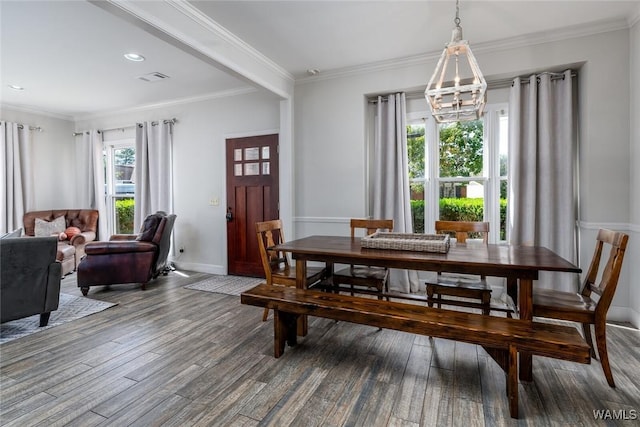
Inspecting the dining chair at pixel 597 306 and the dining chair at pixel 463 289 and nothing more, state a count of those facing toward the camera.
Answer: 1

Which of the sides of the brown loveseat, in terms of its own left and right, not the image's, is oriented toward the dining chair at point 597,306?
left

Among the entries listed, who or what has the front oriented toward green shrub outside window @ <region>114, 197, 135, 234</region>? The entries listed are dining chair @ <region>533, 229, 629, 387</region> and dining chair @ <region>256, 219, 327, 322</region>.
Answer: dining chair @ <region>533, 229, 629, 387</region>

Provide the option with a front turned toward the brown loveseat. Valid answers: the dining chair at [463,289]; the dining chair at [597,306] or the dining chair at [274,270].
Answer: the dining chair at [597,306]

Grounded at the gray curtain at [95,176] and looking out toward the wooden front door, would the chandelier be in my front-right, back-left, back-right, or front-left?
front-right

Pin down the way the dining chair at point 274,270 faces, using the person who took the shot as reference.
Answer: facing the viewer and to the right of the viewer

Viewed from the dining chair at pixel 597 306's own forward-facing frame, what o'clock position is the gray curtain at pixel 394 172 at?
The gray curtain is roughly at 1 o'clock from the dining chair.

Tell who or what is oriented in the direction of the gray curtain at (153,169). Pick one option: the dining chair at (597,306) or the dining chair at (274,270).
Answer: the dining chair at (597,306)

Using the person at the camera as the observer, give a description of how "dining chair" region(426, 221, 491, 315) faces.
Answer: facing the viewer

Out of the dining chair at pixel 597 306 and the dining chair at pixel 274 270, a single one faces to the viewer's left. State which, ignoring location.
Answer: the dining chair at pixel 597 306

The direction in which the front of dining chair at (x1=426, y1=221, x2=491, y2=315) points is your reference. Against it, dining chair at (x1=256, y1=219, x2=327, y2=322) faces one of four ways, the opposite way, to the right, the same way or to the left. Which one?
to the left

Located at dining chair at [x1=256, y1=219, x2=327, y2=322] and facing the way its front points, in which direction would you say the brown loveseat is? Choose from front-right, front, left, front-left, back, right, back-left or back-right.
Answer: back

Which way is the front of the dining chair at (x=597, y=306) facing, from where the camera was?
facing to the left of the viewer

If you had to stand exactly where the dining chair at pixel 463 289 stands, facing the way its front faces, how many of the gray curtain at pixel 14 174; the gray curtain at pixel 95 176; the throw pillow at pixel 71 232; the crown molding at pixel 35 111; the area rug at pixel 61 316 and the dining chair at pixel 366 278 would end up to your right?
6

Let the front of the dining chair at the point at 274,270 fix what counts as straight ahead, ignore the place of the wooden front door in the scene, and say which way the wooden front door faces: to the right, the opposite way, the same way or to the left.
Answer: to the right

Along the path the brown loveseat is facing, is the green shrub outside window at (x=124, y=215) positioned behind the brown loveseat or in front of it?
behind

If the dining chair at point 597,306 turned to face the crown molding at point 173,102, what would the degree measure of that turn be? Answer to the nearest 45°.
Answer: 0° — it already faces it
